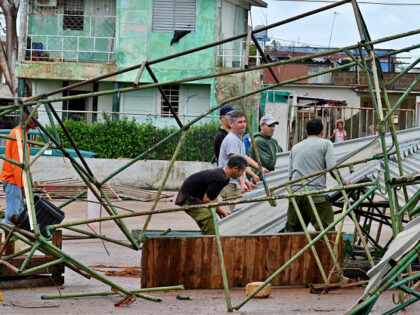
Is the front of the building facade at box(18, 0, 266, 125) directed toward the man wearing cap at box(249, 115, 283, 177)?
yes

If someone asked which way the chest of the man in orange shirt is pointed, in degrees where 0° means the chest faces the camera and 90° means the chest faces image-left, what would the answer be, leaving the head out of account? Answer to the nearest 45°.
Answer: approximately 270°

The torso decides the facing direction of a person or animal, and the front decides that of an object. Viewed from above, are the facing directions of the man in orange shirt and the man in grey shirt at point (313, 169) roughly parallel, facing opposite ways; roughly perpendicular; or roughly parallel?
roughly perpendicular

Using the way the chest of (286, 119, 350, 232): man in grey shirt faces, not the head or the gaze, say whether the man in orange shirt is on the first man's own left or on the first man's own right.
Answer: on the first man's own left

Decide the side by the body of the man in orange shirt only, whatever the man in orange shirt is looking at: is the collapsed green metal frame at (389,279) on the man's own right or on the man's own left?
on the man's own right

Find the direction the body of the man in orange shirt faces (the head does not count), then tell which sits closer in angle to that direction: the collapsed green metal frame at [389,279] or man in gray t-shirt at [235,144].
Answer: the man in gray t-shirt

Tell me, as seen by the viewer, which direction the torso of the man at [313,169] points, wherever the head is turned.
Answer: away from the camera

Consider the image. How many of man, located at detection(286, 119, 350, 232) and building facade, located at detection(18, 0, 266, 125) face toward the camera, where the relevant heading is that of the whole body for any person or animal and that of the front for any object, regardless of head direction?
1
